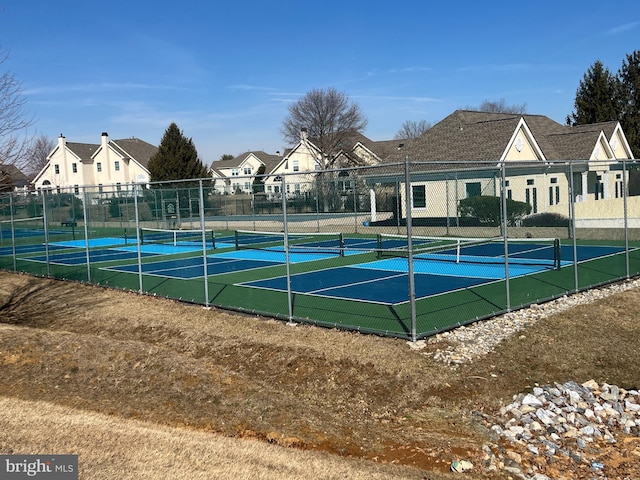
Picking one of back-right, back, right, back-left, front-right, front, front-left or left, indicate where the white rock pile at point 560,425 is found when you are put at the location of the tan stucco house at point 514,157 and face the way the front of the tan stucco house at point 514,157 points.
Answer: front-right

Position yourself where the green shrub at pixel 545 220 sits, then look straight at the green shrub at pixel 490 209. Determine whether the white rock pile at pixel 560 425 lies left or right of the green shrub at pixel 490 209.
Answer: left

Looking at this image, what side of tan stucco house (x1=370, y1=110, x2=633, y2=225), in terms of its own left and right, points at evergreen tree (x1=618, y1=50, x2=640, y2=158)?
left

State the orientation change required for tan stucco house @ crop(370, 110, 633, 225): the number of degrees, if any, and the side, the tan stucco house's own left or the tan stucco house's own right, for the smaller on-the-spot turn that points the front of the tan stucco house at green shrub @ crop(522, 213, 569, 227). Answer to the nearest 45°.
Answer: approximately 45° to the tan stucco house's own right

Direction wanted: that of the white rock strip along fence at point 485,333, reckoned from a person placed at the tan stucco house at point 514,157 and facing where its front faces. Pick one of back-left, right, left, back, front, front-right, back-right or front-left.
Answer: front-right

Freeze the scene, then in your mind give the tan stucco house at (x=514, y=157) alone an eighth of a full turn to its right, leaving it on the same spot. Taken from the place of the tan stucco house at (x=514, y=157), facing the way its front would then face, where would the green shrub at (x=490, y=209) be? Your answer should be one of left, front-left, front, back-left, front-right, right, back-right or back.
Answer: front

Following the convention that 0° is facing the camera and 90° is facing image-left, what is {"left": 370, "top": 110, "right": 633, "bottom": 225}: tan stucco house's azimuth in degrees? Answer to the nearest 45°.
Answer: approximately 315°

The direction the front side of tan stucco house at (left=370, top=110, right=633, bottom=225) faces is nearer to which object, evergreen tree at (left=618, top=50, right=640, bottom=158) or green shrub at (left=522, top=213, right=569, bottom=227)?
the green shrub
